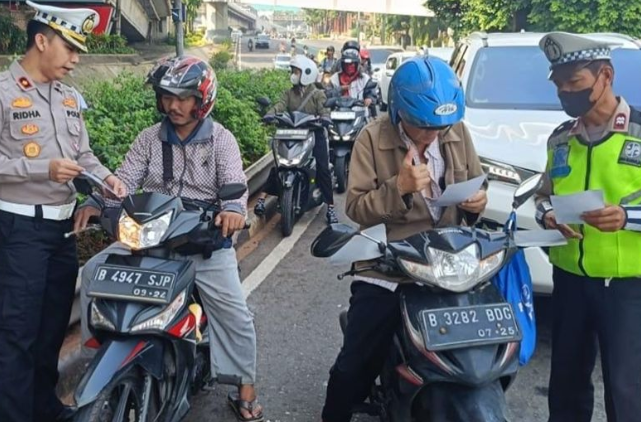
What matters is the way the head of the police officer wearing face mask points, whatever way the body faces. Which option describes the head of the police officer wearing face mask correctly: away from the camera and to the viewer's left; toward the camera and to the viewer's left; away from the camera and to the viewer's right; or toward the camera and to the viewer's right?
toward the camera and to the viewer's left

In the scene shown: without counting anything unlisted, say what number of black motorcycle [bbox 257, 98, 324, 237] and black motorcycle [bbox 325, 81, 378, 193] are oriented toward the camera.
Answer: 2

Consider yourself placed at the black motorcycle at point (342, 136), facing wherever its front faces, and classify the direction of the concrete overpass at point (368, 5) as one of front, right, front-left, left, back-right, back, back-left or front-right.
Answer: back

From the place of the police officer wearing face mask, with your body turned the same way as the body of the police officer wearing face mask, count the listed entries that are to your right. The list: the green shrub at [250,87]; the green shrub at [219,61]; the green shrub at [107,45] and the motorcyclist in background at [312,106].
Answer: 4

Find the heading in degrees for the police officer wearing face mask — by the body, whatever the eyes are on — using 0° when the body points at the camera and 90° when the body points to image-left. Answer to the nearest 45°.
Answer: approximately 45°

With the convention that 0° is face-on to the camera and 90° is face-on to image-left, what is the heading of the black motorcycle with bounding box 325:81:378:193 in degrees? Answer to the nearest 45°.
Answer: approximately 0°

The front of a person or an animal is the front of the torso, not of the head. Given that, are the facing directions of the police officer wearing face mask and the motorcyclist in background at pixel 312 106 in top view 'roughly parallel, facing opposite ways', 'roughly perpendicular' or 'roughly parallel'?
roughly perpendicular

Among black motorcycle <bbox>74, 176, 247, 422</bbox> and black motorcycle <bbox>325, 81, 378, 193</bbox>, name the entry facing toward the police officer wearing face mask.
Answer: black motorcycle <bbox>325, 81, 378, 193</bbox>

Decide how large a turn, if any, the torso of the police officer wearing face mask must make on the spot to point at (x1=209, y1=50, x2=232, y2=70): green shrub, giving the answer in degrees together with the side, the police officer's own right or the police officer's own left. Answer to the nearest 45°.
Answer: approximately 90° to the police officer's own right

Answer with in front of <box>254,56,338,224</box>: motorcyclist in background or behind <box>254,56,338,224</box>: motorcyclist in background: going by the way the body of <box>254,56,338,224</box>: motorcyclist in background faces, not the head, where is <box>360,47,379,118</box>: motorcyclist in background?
behind
